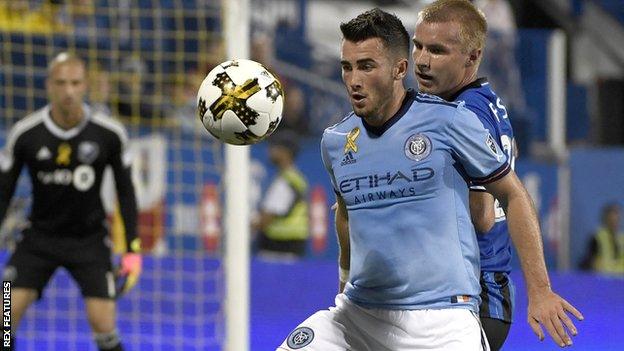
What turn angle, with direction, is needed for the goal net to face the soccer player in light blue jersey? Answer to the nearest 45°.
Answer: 0° — it already faces them

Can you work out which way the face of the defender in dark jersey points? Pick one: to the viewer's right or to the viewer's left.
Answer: to the viewer's left

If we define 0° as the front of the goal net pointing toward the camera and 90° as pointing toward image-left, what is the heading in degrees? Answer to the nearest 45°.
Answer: approximately 0°

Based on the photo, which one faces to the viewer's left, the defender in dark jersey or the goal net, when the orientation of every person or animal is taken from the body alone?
the defender in dark jersey

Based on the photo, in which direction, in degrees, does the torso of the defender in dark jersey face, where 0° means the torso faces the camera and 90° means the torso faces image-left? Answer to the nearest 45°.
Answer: approximately 90°
